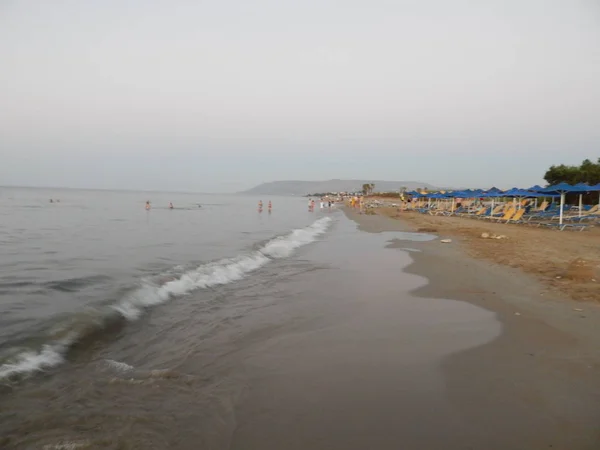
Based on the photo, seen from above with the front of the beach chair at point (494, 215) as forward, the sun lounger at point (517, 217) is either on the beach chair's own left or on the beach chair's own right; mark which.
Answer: on the beach chair's own left

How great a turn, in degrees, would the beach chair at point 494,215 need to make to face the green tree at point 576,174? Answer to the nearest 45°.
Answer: approximately 135° to its right

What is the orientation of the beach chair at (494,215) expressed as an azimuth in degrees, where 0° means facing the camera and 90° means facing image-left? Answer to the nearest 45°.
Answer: approximately 90°

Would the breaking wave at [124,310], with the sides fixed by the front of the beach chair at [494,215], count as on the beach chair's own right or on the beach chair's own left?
on the beach chair's own left
